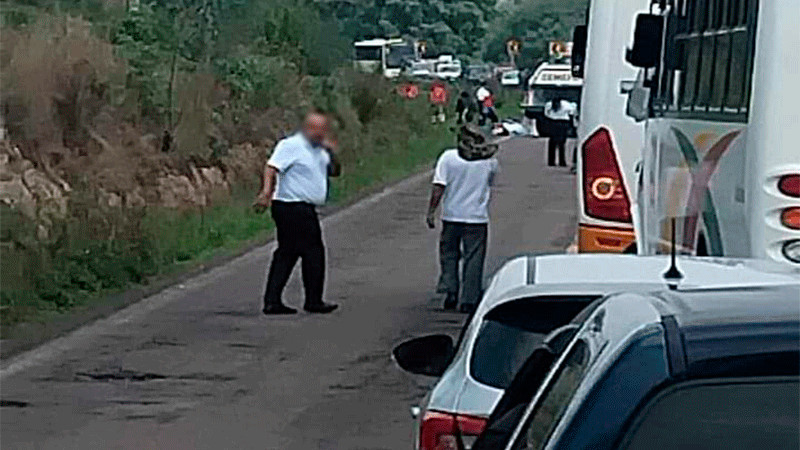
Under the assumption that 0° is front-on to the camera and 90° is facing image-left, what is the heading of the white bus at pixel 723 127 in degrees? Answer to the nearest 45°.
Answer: approximately 135°

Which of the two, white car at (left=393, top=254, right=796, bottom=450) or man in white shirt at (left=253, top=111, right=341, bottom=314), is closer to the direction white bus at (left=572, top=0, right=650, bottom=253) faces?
the man in white shirt

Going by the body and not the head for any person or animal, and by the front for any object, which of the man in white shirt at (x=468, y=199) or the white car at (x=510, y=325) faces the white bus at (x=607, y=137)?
the white car

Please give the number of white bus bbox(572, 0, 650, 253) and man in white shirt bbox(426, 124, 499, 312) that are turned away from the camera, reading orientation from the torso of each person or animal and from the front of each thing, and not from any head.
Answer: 2

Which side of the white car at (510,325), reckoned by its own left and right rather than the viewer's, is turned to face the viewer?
back

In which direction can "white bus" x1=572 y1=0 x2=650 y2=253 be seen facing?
away from the camera

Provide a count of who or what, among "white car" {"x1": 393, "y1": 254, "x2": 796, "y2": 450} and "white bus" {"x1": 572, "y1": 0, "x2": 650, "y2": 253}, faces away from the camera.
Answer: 2

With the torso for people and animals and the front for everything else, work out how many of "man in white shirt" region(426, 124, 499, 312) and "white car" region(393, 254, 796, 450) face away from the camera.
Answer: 2

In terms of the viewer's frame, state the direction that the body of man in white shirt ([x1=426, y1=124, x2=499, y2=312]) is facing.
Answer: away from the camera

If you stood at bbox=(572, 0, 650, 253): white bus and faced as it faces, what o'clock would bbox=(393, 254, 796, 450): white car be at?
The white car is roughly at 6 o'clock from the white bus.

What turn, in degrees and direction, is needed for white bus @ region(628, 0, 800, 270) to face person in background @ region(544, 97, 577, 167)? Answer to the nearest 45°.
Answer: approximately 45° to its right
